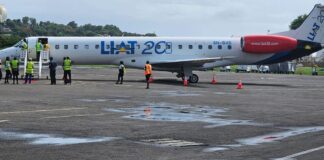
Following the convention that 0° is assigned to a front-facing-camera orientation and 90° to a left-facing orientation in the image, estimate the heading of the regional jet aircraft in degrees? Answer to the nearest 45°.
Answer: approximately 90°

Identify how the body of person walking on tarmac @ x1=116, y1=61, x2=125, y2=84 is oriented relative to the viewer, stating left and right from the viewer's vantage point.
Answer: facing to the left of the viewer

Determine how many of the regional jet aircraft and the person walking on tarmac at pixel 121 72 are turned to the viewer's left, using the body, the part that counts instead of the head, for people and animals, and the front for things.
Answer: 2
